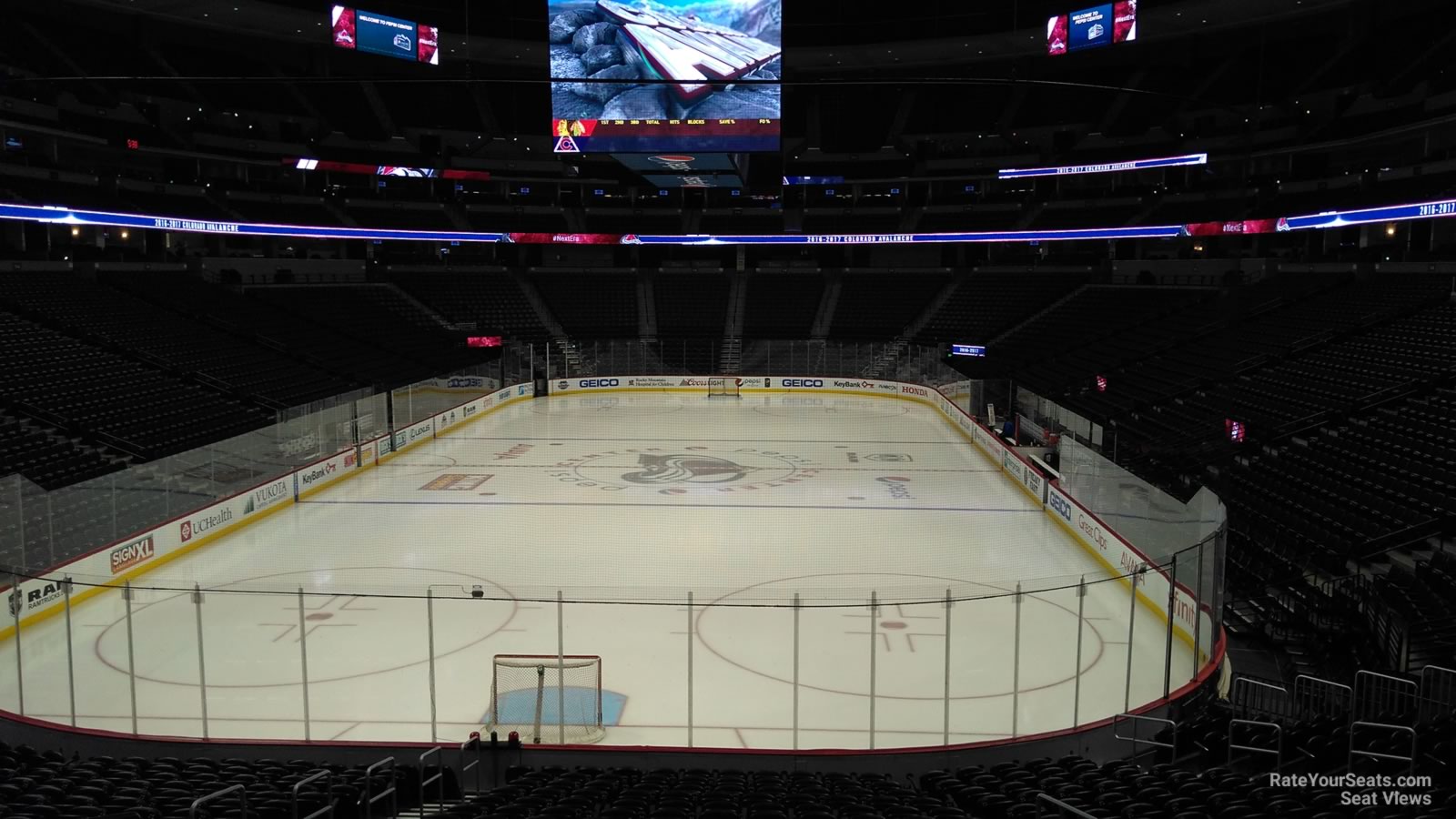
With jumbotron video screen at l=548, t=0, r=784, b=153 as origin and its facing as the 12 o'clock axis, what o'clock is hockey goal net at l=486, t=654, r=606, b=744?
The hockey goal net is roughly at 12 o'clock from the jumbotron video screen.

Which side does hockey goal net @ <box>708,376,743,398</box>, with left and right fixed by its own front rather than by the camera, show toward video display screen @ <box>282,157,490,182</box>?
right

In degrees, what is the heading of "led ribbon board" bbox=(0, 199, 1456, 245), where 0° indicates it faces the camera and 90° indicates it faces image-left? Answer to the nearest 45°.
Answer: approximately 0°

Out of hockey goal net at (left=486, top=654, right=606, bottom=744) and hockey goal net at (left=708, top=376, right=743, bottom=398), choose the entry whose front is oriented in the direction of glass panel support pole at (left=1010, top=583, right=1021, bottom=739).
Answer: hockey goal net at (left=708, top=376, right=743, bottom=398)

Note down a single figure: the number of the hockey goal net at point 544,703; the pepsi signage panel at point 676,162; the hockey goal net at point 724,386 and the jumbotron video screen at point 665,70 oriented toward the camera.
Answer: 3

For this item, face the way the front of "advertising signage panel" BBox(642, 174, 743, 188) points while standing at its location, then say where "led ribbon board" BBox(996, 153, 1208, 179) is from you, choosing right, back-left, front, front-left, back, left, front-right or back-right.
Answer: back-left

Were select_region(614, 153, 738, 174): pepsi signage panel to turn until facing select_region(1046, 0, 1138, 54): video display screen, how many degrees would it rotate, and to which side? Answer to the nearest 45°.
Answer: approximately 135° to its left

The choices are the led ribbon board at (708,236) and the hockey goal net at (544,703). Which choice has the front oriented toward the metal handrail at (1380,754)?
the led ribbon board

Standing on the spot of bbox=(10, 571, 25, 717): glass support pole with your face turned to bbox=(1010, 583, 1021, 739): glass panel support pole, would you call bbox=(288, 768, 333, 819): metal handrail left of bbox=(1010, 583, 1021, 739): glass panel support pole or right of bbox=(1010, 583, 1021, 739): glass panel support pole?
right

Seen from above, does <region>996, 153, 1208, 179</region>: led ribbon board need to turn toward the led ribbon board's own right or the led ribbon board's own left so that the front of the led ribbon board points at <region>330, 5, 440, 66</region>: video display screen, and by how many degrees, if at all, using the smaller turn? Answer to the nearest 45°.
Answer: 0° — it already faces it

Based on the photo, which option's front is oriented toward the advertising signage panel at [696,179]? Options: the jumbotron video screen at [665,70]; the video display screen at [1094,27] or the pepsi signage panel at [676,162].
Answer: the video display screen
